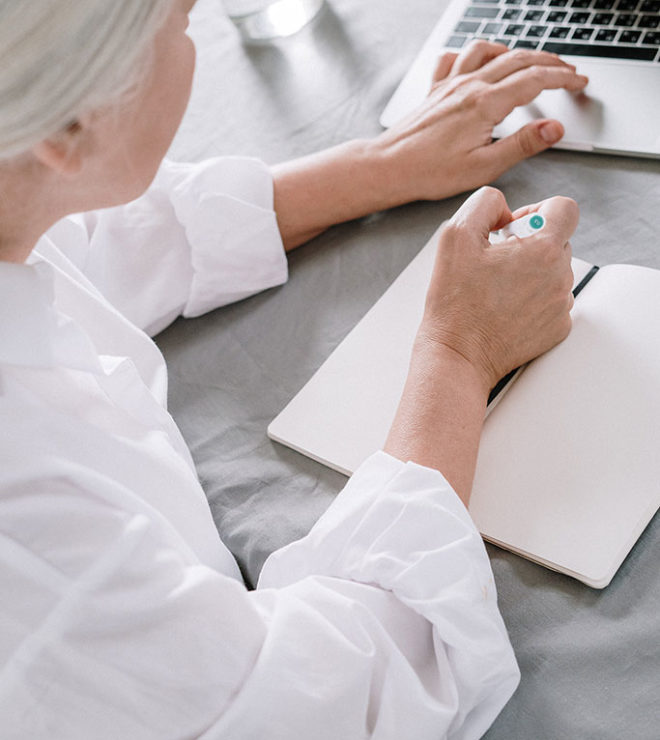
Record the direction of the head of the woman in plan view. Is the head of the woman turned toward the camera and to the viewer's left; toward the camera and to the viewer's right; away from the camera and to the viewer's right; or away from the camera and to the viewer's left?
away from the camera and to the viewer's right

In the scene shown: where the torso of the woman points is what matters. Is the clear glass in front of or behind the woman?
in front

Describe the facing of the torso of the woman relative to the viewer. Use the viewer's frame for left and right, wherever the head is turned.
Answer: facing away from the viewer and to the right of the viewer
